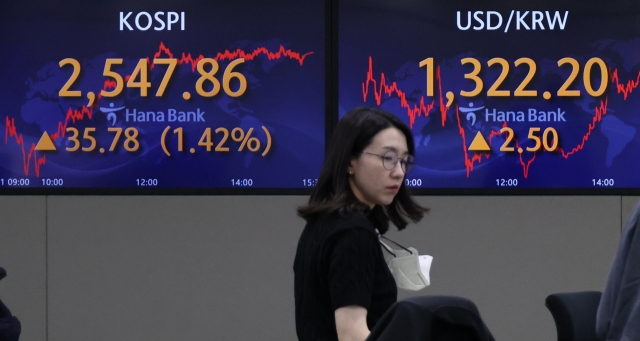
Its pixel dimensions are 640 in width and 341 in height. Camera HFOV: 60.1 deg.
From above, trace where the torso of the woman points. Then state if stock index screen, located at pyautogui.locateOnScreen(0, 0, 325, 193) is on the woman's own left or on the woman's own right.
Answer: on the woman's own left

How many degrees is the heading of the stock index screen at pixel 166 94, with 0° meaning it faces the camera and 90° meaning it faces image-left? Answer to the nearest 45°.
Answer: approximately 0°

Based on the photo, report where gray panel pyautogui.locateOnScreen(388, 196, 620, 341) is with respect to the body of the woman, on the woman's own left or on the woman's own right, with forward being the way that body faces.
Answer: on the woman's own left

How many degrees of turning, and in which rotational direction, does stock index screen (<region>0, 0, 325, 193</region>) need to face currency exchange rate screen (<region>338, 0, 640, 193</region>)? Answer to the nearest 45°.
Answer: approximately 90° to its left

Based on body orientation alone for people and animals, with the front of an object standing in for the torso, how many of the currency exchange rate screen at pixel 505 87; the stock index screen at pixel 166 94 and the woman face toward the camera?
2

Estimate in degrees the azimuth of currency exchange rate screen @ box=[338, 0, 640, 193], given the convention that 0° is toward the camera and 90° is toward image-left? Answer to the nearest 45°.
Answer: approximately 0°

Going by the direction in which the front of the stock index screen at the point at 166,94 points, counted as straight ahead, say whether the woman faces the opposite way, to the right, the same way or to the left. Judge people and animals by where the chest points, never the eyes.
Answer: to the left

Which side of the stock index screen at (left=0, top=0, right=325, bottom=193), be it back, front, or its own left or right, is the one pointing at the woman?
front

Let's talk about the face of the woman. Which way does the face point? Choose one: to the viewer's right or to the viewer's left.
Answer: to the viewer's right

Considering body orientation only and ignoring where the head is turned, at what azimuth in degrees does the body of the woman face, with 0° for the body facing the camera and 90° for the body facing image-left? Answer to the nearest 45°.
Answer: approximately 270°

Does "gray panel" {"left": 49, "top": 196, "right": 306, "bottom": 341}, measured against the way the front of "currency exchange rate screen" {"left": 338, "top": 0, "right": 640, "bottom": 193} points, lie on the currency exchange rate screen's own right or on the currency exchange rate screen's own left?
on the currency exchange rate screen's own right

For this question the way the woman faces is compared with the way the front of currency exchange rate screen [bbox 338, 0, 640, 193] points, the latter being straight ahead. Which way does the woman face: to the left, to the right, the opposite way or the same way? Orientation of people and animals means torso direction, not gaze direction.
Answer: to the left
